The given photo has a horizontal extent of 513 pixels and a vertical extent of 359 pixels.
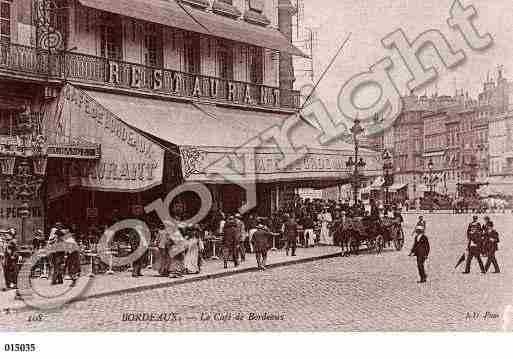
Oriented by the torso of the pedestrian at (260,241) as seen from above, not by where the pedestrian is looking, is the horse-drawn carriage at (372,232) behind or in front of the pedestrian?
in front

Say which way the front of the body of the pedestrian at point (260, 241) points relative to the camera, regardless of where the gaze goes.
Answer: away from the camera

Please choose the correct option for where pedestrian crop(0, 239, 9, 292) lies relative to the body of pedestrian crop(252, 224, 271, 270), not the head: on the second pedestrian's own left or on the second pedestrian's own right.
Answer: on the second pedestrian's own left
